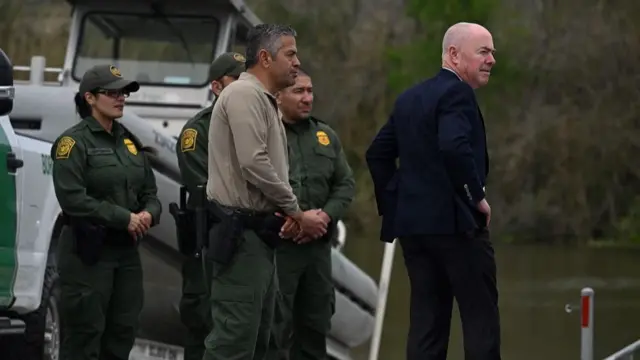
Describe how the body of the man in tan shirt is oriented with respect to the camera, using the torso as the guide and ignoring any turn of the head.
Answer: to the viewer's right

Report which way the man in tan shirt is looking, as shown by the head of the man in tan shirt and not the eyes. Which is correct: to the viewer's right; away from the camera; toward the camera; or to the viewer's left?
to the viewer's right

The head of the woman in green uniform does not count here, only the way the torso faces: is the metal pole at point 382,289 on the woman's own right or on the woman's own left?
on the woman's own left

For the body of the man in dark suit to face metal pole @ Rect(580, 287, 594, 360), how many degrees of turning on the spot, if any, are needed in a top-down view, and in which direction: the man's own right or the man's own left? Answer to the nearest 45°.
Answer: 0° — they already face it

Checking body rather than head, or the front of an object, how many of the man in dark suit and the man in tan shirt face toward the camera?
0

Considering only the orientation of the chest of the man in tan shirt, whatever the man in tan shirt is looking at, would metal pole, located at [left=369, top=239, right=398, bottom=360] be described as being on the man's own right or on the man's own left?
on the man's own left

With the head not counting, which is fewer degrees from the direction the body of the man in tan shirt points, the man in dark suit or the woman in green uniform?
the man in dark suit

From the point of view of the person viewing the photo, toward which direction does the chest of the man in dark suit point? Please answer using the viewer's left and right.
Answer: facing away from the viewer and to the right of the viewer

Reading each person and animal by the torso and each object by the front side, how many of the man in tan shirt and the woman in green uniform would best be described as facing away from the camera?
0

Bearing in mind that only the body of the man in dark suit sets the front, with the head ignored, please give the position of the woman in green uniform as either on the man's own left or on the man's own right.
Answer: on the man's own left
